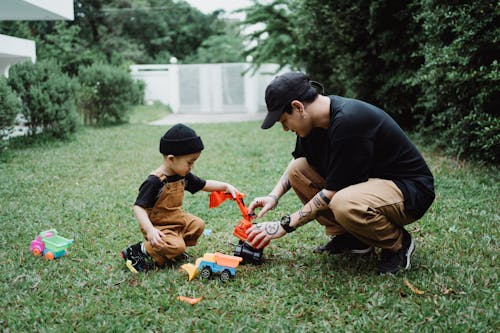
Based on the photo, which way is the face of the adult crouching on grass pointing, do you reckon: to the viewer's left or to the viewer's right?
to the viewer's left

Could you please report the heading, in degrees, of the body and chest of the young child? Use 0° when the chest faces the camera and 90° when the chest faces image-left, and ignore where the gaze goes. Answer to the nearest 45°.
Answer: approximately 315°

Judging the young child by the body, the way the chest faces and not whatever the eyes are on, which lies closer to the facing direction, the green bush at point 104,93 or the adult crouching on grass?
the adult crouching on grass

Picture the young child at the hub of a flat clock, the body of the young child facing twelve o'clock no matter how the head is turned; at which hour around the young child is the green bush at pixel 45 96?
The green bush is roughly at 7 o'clock from the young child.

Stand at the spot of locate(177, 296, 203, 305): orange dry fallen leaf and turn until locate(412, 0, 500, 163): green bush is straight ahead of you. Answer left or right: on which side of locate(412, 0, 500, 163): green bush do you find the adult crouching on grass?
right

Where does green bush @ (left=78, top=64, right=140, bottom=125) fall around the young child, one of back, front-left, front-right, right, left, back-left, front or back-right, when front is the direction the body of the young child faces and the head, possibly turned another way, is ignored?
back-left
